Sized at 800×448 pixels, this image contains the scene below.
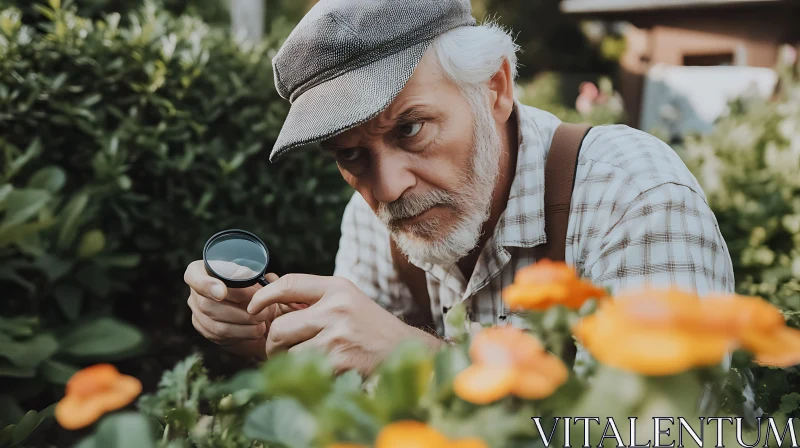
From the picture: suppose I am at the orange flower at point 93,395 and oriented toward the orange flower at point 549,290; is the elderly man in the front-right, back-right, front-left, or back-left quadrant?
front-left

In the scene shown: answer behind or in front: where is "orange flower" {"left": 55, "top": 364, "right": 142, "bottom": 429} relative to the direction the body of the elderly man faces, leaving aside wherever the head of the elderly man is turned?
in front

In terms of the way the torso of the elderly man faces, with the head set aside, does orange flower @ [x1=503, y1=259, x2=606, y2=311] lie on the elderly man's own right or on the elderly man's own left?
on the elderly man's own left

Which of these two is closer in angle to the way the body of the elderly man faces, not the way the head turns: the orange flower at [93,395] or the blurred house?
the orange flower

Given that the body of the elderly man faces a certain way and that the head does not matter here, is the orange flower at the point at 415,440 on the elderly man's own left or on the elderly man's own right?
on the elderly man's own left

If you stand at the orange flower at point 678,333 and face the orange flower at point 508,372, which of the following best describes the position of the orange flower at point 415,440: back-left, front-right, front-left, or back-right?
front-left

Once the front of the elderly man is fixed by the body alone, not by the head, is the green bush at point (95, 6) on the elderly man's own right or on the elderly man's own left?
on the elderly man's own right

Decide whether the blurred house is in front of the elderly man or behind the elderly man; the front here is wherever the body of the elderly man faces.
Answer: behind

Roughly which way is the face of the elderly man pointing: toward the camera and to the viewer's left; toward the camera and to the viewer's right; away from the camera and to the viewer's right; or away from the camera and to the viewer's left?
toward the camera and to the viewer's left

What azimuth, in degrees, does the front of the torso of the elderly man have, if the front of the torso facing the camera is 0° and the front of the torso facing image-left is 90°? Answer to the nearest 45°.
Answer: approximately 45°

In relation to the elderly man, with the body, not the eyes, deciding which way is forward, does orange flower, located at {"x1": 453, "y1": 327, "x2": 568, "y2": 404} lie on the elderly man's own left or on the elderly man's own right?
on the elderly man's own left

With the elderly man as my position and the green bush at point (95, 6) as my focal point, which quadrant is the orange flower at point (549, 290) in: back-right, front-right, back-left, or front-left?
back-left

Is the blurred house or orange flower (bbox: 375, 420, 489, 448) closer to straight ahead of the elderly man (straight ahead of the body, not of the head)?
the orange flower
